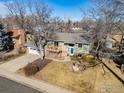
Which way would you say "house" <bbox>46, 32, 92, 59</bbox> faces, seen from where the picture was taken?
facing the viewer

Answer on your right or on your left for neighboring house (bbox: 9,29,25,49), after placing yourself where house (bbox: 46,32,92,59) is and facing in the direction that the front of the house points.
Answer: on your right
